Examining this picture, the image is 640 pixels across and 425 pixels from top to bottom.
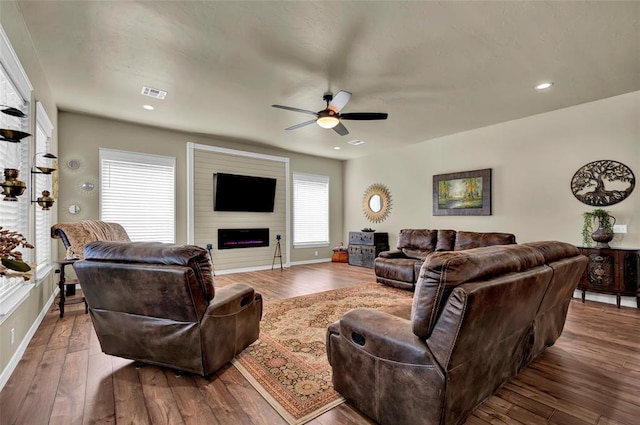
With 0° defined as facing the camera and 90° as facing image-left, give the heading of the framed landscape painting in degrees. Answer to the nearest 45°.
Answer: approximately 45°

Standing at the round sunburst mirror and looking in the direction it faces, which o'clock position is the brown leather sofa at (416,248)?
The brown leather sofa is roughly at 10 o'clock from the round sunburst mirror.

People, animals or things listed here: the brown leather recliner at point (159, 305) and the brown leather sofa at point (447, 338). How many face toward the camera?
0

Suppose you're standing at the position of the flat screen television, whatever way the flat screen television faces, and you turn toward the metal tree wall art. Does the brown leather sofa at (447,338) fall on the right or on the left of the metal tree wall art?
right

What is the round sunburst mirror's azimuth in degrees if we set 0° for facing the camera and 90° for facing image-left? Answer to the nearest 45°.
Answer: approximately 45°

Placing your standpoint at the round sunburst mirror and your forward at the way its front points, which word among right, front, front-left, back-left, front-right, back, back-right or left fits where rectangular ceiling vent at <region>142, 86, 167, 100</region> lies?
front

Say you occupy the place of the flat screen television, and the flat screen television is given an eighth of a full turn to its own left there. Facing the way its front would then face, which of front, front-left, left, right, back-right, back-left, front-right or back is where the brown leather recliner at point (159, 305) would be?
right

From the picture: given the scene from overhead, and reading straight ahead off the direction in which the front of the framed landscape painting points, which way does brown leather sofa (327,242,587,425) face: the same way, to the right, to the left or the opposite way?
to the right

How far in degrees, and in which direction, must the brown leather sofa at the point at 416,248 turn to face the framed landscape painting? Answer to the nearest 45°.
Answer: approximately 180°

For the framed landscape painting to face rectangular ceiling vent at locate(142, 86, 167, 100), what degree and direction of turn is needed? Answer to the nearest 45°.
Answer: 0° — it already faces it

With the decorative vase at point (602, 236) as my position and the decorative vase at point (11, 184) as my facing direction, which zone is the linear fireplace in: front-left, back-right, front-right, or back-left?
front-right

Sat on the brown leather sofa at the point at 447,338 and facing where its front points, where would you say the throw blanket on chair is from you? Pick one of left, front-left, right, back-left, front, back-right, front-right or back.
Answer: front-left

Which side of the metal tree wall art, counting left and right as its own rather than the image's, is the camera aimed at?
front
